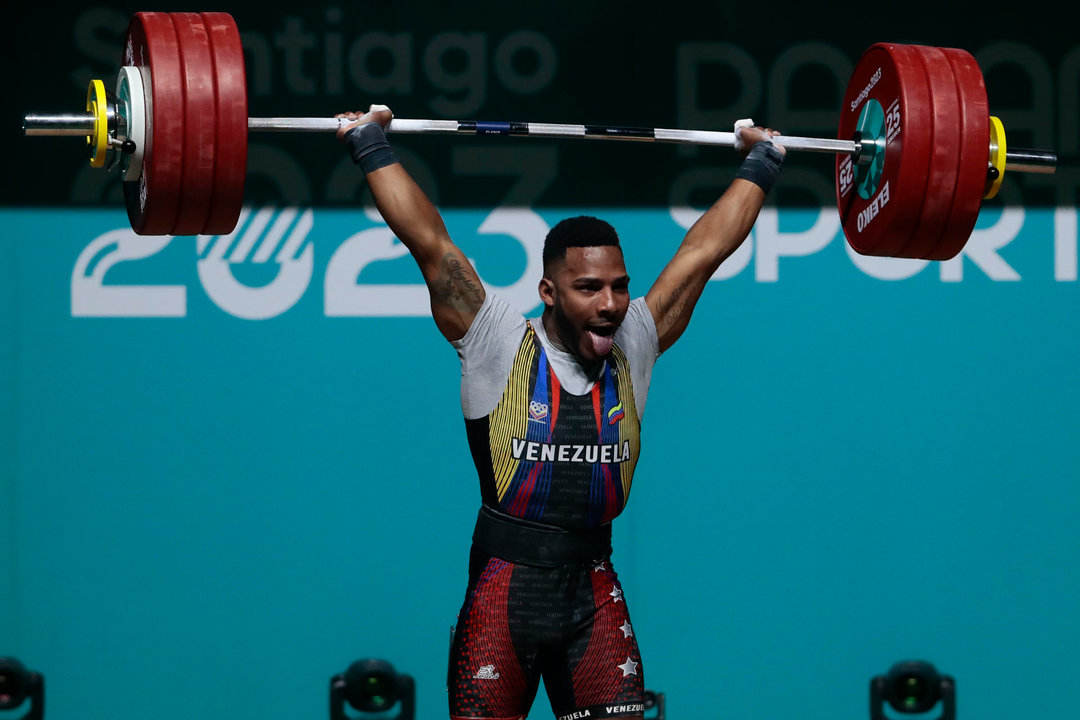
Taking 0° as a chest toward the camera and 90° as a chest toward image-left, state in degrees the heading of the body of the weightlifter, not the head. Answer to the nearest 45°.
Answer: approximately 315°

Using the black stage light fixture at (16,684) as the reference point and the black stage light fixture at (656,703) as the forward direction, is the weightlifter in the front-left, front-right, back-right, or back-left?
front-right

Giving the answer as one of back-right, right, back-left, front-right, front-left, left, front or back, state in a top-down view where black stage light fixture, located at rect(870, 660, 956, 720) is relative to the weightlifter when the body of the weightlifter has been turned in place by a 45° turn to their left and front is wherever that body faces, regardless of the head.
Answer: front-left
